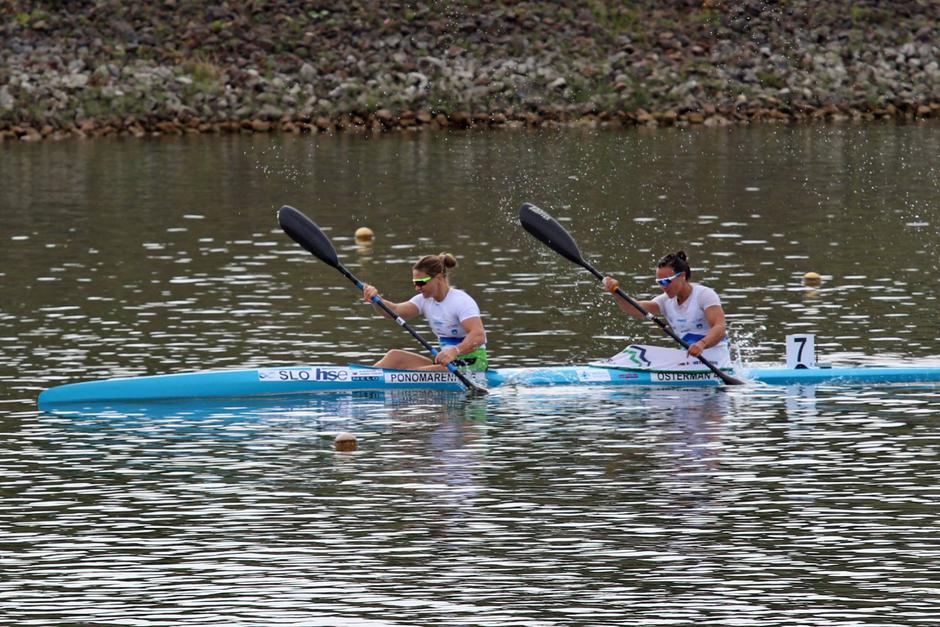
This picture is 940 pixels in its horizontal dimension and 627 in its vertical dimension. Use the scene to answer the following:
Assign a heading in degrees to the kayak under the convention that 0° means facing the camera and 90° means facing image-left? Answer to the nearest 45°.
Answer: approximately 90°

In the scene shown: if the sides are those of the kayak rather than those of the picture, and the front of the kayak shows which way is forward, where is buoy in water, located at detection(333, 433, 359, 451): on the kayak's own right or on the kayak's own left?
on the kayak's own left

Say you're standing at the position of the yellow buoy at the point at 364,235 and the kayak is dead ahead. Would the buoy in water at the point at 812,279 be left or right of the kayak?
left

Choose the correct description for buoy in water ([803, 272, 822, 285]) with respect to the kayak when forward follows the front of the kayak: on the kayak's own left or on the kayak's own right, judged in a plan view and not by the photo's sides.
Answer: on the kayak's own right

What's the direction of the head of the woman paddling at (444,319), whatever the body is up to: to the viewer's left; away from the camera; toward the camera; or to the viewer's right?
to the viewer's left

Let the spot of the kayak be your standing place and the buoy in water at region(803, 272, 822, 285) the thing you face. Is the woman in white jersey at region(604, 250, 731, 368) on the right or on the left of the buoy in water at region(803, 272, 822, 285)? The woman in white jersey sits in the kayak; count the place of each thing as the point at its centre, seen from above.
right

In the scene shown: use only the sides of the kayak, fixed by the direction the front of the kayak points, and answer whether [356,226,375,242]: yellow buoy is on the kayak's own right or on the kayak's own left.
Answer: on the kayak's own right
